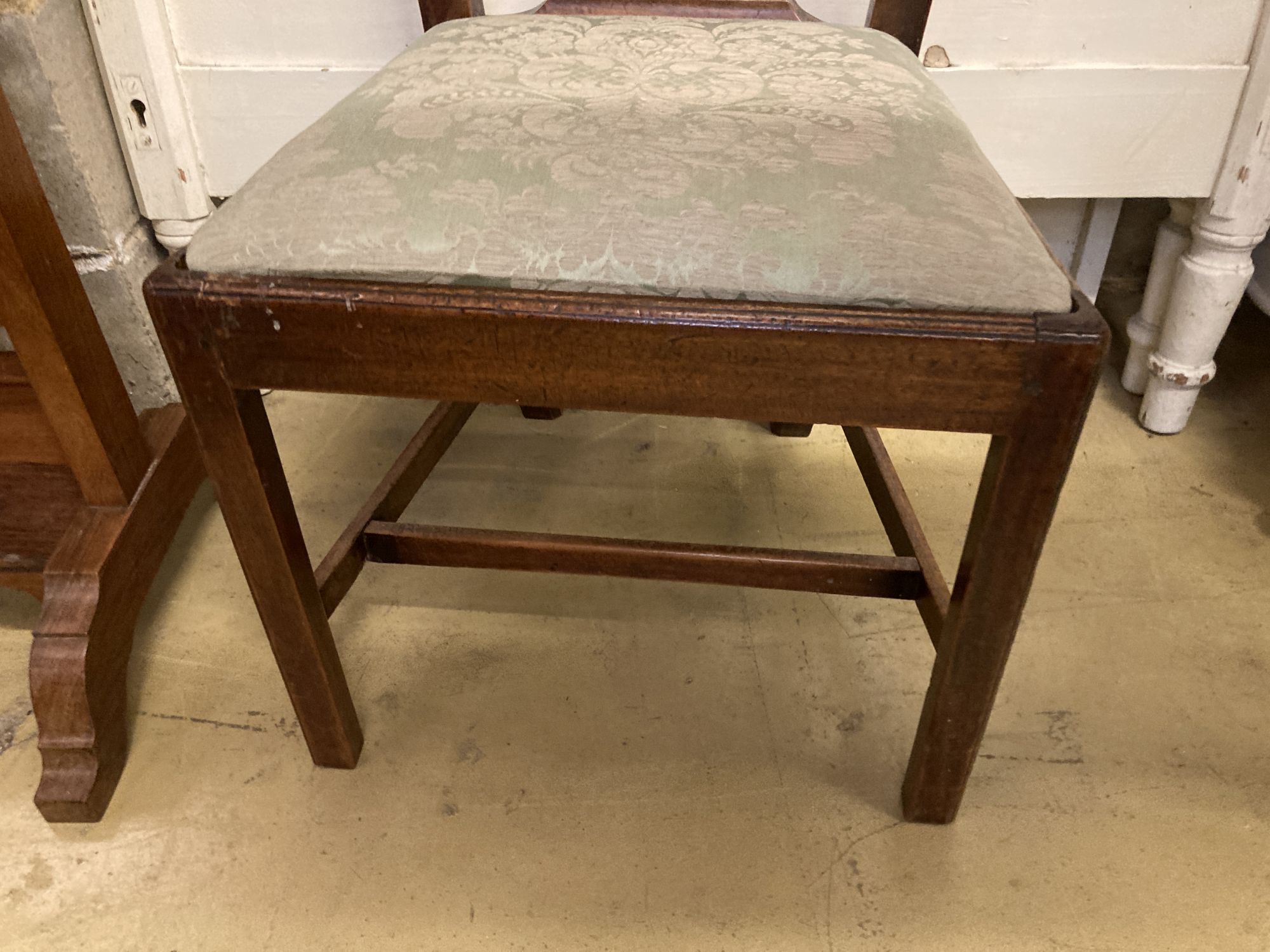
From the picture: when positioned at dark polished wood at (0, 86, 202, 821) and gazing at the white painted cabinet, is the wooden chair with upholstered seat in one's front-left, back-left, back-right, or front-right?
front-right

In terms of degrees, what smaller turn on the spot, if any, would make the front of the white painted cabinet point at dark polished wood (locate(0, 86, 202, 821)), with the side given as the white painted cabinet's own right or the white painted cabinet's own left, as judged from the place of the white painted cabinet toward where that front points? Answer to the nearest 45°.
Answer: approximately 45° to the white painted cabinet's own right

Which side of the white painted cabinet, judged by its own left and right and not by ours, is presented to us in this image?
front

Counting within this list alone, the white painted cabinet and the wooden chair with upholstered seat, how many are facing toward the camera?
2

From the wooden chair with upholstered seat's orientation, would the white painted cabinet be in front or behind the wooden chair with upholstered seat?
behind

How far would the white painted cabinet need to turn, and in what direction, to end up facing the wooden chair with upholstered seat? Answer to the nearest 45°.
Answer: approximately 45° to its right

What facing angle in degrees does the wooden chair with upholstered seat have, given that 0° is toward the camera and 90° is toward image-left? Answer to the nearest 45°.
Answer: approximately 0°

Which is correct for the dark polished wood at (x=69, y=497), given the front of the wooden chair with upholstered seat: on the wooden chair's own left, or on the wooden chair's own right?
on the wooden chair's own right
